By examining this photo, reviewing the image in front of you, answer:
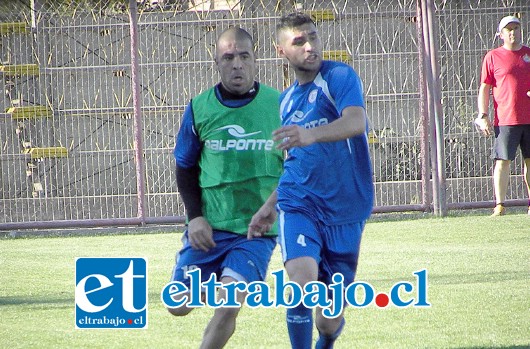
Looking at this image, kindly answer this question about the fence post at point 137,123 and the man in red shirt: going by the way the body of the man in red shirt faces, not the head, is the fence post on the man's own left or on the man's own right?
on the man's own right

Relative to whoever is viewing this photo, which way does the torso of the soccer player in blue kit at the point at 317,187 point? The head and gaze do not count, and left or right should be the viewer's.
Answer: facing the viewer and to the left of the viewer

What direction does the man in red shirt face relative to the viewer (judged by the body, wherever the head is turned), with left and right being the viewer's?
facing the viewer

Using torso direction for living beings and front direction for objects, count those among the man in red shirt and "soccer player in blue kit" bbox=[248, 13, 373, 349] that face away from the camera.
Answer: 0

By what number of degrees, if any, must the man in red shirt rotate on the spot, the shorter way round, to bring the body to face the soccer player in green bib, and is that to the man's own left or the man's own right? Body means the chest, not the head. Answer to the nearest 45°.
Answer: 0° — they already face them

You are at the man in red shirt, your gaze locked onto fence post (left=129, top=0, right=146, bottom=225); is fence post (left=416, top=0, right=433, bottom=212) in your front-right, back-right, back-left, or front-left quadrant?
front-right

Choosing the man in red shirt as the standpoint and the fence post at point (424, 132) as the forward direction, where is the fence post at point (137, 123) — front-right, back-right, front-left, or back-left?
front-left

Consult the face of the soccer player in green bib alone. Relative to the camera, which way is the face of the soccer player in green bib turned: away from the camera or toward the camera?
toward the camera

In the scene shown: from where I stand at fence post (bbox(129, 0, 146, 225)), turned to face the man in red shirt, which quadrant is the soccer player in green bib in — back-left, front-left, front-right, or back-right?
front-right
